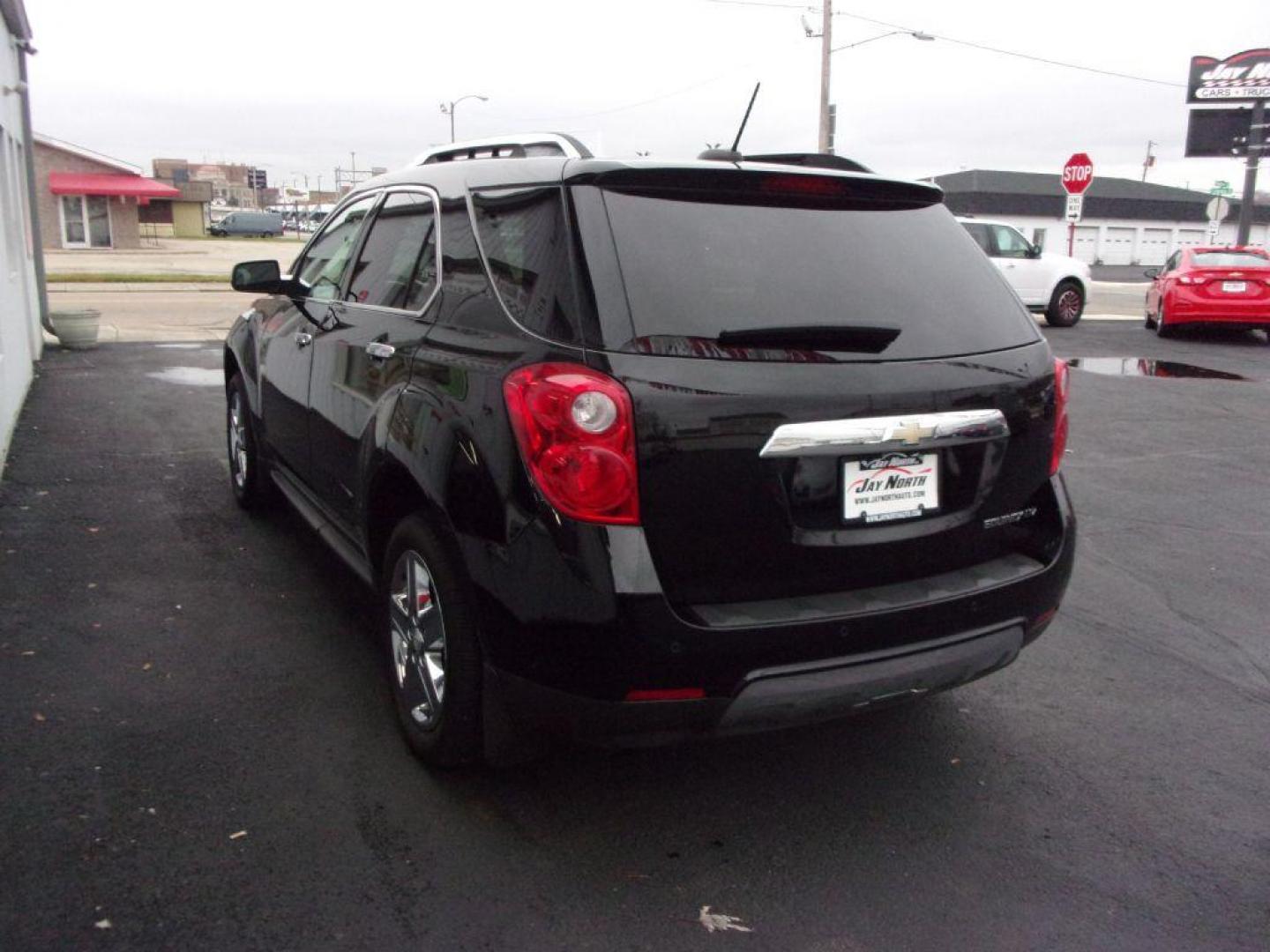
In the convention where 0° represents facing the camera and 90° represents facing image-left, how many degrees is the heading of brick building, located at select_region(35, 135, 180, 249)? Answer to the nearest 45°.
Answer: approximately 0°

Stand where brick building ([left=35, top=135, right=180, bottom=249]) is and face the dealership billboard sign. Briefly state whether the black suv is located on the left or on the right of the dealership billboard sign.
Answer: right

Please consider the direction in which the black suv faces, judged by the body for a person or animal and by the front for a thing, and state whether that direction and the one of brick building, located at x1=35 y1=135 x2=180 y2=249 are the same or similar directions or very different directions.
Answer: very different directions

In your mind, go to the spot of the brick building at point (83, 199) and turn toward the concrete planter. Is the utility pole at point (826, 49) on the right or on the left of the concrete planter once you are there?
left

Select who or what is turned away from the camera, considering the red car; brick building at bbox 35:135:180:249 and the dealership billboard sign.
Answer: the red car

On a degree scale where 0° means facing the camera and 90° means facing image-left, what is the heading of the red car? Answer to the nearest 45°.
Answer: approximately 180°

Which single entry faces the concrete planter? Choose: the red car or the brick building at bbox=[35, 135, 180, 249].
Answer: the brick building

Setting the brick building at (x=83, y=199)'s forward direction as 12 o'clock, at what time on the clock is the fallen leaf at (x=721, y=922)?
The fallen leaf is roughly at 12 o'clock from the brick building.

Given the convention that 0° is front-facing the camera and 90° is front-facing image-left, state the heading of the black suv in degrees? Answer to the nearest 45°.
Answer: approximately 135°

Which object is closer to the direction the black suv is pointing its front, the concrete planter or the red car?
the concrete planter

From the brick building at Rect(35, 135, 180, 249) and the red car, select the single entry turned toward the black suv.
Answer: the brick building
